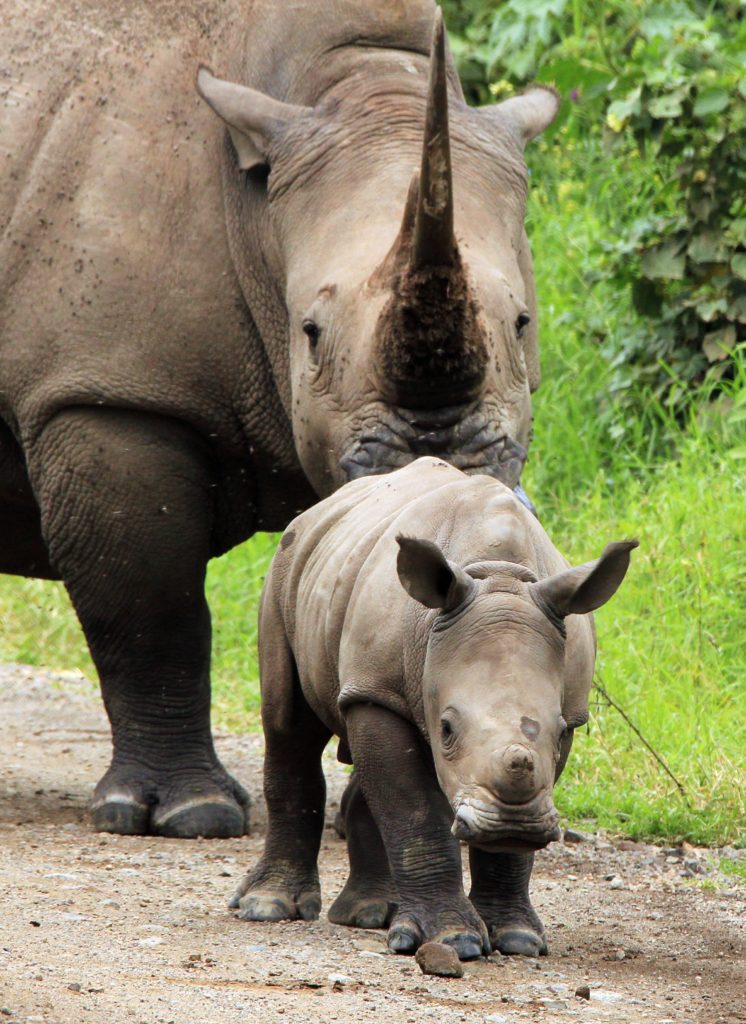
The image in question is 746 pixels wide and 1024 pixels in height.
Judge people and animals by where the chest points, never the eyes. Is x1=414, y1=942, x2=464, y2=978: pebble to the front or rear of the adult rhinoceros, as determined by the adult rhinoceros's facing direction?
to the front

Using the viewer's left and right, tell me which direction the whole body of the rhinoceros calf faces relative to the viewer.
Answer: facing the viewer and to the right of the viewer

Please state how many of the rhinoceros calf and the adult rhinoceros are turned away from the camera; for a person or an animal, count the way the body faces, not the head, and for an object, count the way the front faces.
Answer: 0

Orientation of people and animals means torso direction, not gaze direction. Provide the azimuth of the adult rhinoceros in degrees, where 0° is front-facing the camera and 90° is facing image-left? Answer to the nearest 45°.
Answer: approximately 315°

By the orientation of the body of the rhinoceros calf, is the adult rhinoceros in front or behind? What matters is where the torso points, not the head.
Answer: behind

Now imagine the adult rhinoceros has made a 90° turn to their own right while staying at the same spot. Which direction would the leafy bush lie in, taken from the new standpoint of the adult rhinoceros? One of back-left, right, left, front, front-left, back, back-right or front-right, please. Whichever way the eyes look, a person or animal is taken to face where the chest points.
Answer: back

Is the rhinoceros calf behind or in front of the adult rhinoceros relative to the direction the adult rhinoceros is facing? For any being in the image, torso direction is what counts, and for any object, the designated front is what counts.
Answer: in front
